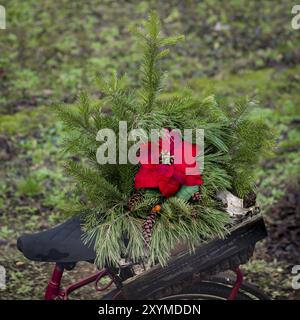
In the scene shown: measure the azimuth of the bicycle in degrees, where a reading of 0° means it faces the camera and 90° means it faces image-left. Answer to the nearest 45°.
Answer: approximately 90°
